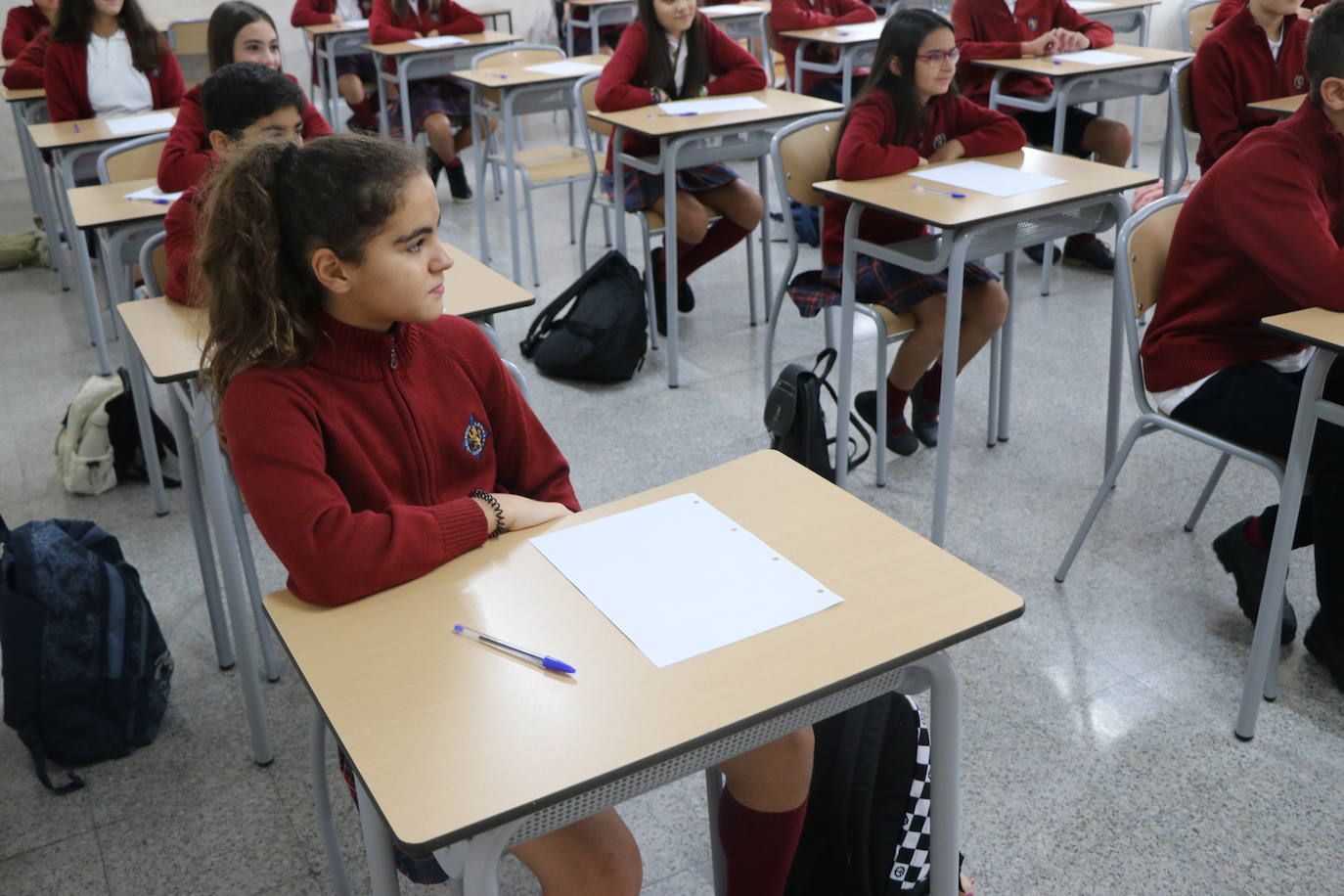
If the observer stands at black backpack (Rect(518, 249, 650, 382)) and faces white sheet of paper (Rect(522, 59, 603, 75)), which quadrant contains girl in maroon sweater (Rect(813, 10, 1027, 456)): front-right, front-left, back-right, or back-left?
back-right

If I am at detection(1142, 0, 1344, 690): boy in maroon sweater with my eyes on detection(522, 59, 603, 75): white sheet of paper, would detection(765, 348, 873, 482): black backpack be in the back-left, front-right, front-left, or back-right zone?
front-left

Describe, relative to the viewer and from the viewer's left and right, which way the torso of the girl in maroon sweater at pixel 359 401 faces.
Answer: facing the viewer and to the right of the viewer

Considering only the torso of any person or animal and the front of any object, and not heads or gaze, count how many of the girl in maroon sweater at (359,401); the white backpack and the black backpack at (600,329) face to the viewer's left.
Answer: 1

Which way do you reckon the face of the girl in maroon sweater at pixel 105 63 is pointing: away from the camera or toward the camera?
toward the camera

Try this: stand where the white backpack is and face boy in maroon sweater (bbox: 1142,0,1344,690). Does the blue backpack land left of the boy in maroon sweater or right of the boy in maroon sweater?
right

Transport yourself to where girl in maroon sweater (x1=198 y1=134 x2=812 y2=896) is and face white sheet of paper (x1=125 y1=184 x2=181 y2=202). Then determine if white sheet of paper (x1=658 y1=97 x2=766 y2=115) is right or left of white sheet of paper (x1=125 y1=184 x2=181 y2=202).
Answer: right

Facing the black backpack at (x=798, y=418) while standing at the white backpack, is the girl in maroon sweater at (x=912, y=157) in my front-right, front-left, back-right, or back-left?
front-left

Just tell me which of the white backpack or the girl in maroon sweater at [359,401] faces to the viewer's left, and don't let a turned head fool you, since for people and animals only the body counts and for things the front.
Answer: the white backpack

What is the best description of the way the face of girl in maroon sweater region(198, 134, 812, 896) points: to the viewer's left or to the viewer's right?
to the viewer's right
